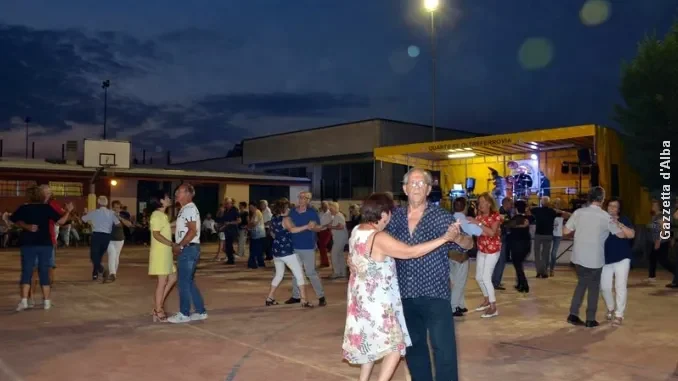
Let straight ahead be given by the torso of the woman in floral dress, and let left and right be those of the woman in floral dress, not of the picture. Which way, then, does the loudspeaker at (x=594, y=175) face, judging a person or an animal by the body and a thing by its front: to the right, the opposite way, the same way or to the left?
the opposite way

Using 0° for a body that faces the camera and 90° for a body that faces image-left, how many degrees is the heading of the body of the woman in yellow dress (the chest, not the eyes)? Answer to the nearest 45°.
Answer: approximately 270°

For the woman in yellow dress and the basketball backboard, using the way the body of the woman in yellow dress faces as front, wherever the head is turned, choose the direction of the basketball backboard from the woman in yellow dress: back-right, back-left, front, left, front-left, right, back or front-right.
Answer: left

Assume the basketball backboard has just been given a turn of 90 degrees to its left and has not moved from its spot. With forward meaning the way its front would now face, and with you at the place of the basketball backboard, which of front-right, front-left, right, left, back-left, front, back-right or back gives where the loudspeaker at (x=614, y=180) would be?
front-right

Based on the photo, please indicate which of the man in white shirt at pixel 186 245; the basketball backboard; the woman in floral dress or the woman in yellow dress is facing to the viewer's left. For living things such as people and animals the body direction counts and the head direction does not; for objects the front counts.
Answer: the man in white shirt

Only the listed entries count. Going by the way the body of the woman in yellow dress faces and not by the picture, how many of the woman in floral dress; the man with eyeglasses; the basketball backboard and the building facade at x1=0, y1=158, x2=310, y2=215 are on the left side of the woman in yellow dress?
2

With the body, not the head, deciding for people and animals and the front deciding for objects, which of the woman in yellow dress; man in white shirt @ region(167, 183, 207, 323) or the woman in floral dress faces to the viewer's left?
the man in white shirt

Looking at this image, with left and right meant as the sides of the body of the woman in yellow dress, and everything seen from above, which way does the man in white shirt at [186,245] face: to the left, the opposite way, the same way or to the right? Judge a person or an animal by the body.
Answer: the opposite way

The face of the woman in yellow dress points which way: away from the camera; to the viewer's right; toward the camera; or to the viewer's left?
to the viewer's right

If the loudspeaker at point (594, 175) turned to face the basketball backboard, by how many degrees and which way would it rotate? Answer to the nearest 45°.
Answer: approximately 45° to its right

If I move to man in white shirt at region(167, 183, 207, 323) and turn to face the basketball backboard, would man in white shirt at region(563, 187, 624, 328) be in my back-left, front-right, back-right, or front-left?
back-right

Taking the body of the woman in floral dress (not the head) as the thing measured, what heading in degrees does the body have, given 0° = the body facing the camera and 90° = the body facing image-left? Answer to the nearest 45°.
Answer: approximately 225°

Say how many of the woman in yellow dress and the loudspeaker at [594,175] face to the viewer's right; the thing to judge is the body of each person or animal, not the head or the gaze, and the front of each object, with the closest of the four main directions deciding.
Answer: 1

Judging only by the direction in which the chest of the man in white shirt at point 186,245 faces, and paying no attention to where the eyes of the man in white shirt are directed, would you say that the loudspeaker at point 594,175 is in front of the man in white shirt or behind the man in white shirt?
behind

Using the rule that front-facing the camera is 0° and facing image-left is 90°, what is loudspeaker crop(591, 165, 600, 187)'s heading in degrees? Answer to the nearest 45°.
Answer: approximately 45°

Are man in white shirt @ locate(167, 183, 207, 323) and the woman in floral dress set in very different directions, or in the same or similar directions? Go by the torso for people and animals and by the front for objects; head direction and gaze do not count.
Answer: very different directions
